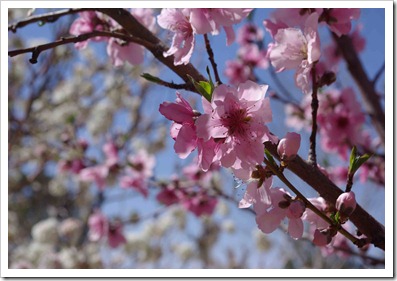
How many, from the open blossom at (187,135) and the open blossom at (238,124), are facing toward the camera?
1

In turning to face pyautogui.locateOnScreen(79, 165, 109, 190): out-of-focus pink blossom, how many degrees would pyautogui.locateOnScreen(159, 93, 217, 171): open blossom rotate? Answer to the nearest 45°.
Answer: approximately 45° to its right

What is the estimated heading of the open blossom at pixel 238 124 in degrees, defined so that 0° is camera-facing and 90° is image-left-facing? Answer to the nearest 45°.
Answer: approximately 0°

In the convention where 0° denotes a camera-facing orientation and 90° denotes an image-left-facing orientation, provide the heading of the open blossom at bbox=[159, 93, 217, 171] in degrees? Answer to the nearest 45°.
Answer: approximately 135°
